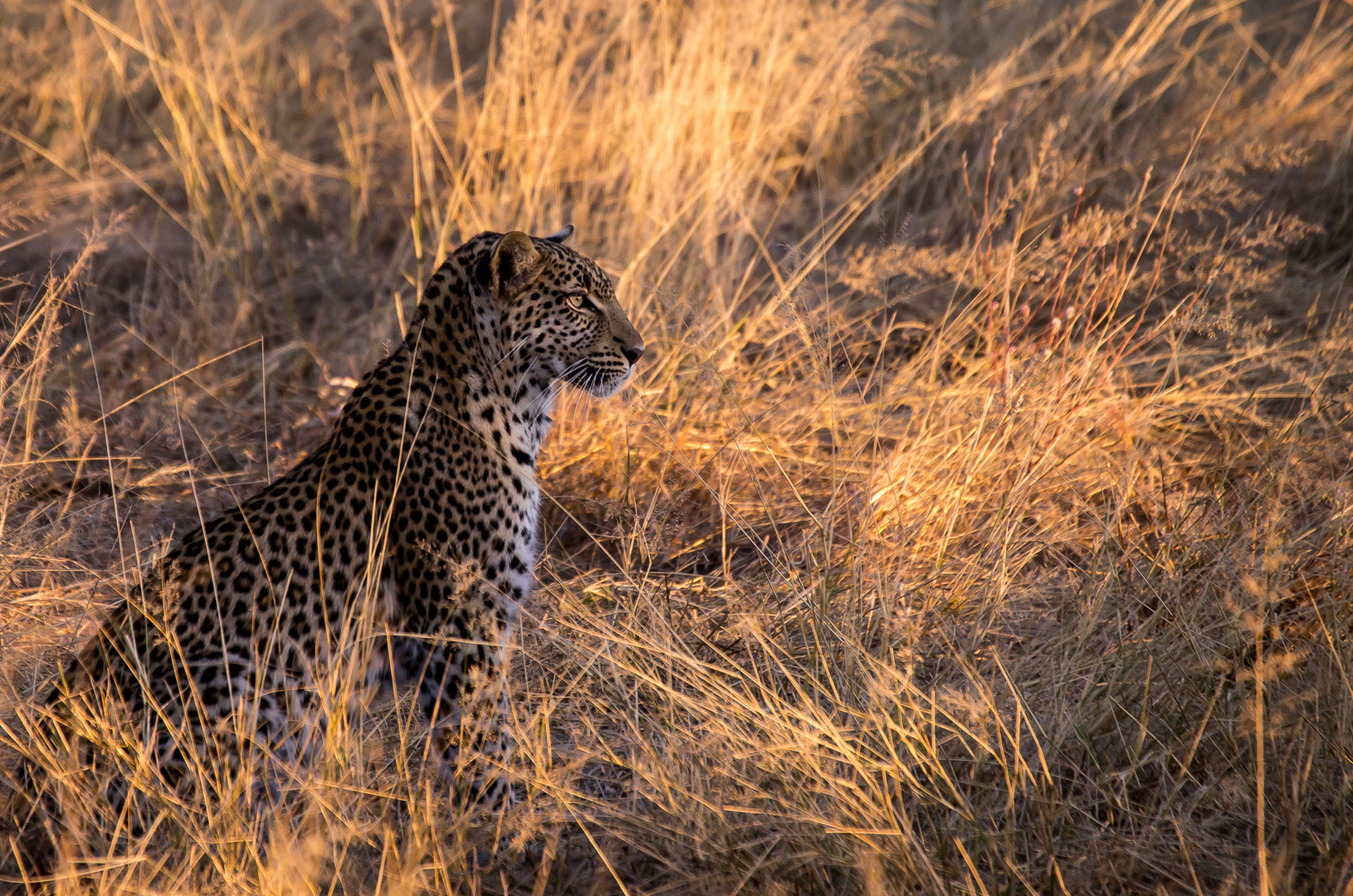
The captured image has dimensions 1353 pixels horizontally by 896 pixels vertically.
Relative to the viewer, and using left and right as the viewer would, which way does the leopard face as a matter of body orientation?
facing to the right of the viewer
